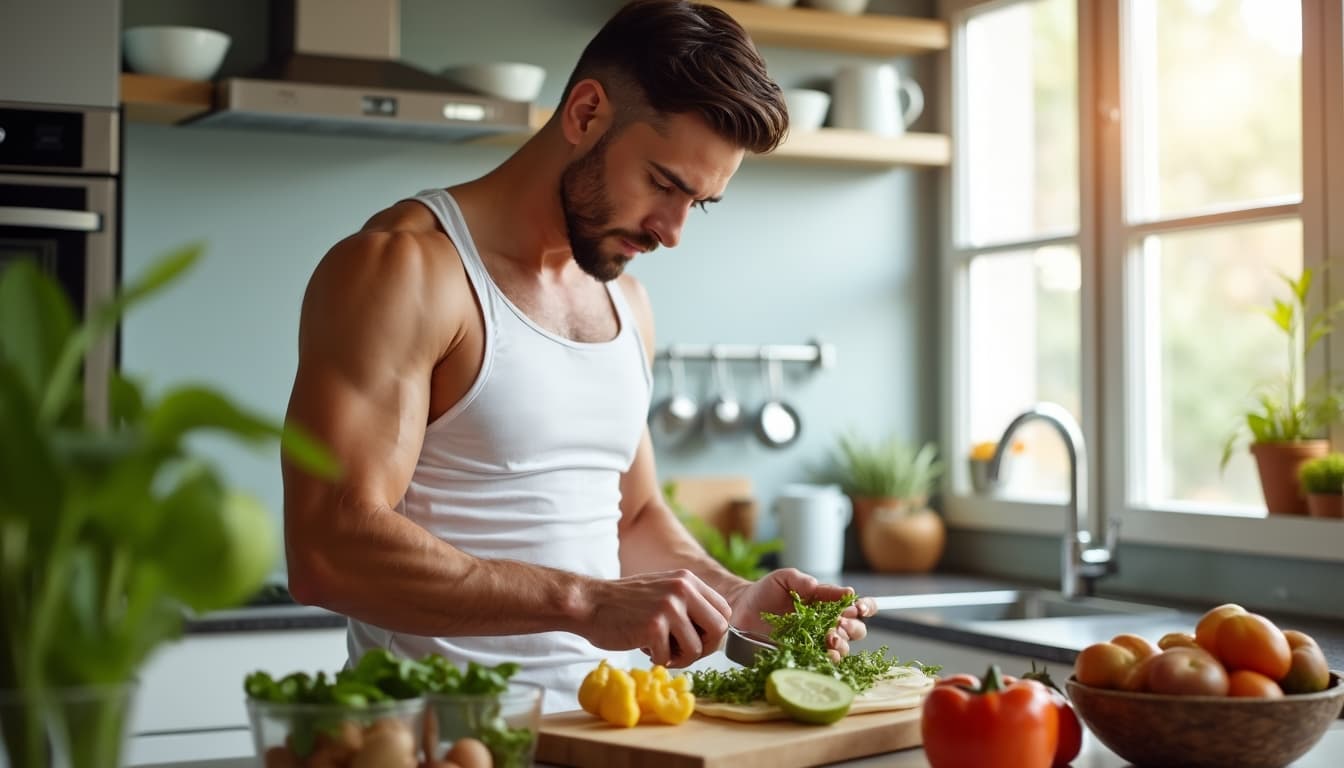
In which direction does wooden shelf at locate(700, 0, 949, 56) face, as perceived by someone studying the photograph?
facing the viewer

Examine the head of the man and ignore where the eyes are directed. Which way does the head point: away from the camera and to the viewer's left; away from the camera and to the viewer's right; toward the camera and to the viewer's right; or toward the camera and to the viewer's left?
toward the camera and to the viewer's right

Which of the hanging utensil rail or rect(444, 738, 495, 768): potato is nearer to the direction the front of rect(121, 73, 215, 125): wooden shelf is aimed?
the potato

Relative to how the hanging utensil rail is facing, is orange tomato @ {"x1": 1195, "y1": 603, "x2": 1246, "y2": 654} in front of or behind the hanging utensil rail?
in front

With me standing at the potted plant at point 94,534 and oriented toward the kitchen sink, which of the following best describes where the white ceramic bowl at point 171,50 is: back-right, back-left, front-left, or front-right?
front-left

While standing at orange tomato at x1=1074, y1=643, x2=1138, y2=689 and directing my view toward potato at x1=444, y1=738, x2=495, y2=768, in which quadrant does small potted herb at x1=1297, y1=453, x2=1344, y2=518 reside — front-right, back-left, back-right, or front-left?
back-right

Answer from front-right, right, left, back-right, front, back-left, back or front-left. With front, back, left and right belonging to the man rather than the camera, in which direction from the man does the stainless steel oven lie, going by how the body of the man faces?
back

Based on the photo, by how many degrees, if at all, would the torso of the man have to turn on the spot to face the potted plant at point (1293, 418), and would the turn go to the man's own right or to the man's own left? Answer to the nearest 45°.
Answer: approximately 90° to the man's own left

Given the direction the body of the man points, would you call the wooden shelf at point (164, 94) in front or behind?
behind

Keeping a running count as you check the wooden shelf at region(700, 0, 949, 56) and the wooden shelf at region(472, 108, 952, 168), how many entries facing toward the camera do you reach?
2

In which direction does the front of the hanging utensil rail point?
toward the camera

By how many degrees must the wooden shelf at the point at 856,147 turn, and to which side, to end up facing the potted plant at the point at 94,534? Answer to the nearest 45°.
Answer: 0° — it already faces it

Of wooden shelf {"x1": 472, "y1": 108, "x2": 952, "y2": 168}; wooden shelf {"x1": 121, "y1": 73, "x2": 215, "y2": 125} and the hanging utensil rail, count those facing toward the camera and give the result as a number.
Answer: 3

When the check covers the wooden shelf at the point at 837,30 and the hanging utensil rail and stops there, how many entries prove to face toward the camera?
2

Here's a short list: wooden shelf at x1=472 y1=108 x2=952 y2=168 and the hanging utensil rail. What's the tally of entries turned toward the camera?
2

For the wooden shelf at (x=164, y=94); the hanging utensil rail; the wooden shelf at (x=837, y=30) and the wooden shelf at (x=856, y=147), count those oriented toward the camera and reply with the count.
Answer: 4

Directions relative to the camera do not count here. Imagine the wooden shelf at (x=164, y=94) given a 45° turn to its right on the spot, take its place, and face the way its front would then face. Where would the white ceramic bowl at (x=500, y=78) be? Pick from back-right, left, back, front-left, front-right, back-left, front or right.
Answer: back-left
